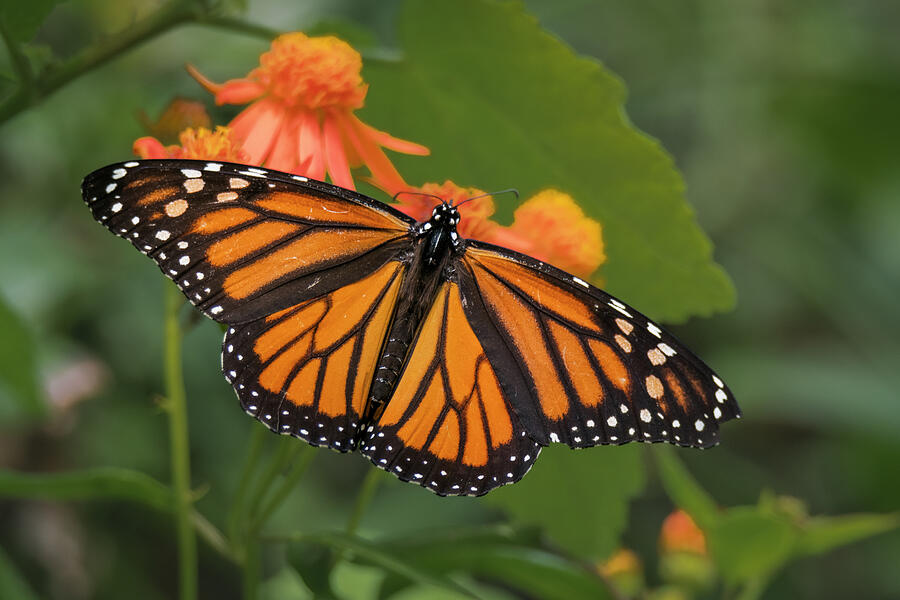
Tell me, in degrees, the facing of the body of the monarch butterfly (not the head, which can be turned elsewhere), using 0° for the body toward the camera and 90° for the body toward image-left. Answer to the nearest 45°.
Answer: approximately 180°

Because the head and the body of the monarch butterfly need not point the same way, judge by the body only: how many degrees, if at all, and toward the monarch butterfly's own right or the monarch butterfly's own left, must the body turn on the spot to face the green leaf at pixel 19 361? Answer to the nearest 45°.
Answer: approximately 45° to the monarch butterfly's own left
